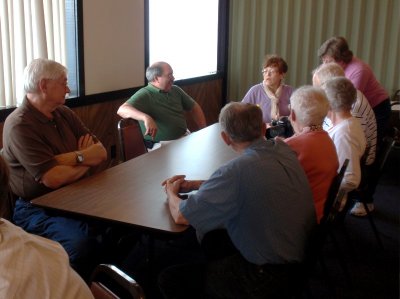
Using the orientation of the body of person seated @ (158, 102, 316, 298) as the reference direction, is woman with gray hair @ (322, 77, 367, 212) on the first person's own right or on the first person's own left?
on the first person's own right

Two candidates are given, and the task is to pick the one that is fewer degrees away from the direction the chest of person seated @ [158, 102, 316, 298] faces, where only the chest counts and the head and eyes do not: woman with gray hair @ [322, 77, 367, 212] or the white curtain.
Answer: the white curtain

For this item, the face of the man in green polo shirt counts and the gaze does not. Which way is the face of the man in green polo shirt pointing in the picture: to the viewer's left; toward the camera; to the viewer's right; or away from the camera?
to the viewer's right

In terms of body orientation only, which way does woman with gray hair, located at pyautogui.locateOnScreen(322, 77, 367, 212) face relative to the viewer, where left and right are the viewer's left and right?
facing away from the viewer and to the left of the viewer

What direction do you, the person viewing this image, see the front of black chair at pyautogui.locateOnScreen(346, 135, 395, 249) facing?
facing to the left of the viewer

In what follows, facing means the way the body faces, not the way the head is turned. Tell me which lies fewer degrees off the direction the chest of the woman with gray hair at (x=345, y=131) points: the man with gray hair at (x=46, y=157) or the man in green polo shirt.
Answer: the man in green polo shirt

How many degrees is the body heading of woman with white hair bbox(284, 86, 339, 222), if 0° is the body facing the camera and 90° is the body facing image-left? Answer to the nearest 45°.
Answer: approximately 135°

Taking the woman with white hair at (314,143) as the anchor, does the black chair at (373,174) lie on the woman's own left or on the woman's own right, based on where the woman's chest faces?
on the woman's own right

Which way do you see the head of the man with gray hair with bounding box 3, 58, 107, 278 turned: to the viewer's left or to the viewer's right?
to the viewer's right

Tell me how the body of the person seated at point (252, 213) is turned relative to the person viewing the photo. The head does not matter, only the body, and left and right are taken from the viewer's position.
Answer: facing away from the viewer and to the left of the viewer

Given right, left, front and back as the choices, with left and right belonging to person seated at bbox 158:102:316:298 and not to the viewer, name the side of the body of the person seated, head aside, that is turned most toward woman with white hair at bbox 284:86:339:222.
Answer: right
